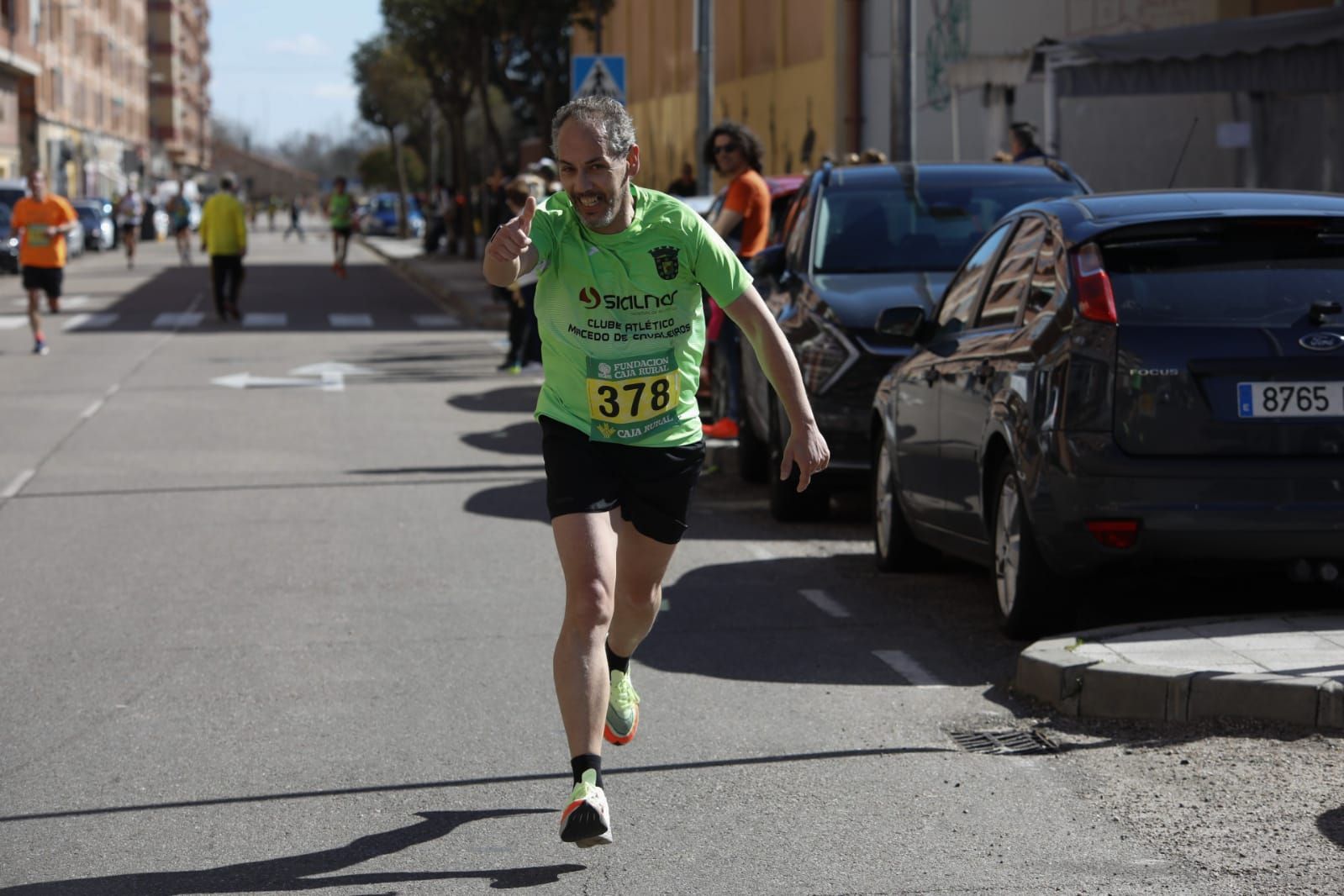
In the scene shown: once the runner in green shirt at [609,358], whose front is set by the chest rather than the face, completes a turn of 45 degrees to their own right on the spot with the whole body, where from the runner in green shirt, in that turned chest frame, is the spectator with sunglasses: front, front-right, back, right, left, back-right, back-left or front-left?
back-right

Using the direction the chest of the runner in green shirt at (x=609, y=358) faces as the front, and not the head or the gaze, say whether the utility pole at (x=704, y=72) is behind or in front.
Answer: behind

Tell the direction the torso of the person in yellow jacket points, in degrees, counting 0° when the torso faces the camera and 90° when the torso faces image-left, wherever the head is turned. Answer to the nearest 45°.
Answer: approximately 180°

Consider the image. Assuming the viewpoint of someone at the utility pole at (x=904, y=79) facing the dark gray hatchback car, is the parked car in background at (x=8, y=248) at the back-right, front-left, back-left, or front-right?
back-right

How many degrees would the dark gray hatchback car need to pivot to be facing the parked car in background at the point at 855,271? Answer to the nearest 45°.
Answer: approximately 45° to its right

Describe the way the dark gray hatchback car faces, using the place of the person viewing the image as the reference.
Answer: facing away from the viewer and to the left of the viewer

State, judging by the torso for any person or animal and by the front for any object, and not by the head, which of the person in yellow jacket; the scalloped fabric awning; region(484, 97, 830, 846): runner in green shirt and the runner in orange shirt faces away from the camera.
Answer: the person in yellow jacket

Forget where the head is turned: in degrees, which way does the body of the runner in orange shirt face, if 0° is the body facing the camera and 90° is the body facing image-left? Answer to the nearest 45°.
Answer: approximately 0°

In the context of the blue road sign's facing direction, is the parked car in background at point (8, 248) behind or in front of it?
behind

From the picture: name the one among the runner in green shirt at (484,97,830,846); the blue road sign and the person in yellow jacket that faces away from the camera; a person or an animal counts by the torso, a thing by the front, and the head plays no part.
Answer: the person in yellow jacket

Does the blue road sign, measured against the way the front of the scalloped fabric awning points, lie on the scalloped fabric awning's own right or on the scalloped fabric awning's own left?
on the scalloped fabric awning's own right

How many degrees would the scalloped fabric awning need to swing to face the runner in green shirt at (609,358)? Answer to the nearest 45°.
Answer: approximately 45° to its left
